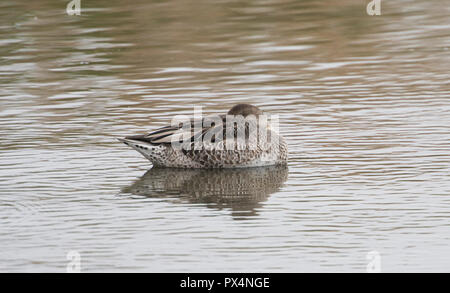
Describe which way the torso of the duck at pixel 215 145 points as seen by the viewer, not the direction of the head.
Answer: to the viewer's right
